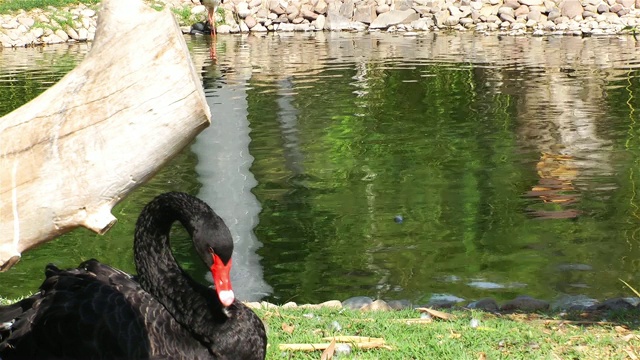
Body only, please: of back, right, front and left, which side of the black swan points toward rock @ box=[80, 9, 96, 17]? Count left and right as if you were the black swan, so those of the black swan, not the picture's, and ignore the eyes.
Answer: left

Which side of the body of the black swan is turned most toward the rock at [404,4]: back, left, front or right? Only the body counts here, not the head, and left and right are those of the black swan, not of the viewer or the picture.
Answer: left

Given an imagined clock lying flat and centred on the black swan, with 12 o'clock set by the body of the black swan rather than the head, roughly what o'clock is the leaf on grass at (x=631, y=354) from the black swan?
The leaf on grass is roughly at 12 o'clock from the black swan.

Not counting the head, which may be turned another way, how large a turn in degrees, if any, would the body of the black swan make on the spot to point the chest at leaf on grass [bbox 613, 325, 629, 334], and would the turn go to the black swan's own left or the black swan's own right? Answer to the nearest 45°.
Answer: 0° — it already faces it

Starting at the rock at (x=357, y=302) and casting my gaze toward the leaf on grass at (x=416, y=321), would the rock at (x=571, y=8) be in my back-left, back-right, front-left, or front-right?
back-left

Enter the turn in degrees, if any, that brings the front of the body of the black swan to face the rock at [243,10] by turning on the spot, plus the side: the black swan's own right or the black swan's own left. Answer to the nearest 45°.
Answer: approximately 90° to the black swan's own left

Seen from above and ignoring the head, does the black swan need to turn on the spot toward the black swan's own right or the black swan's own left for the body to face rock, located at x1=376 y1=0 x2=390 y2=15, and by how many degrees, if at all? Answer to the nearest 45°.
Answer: approximately 90° to the black swan's own left

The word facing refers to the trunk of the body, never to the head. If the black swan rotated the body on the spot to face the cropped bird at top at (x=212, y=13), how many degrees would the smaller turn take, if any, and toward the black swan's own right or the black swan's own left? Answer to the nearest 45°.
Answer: approximately 90° to the black swan's own left

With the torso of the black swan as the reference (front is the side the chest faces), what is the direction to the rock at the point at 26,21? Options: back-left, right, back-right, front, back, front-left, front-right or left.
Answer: left

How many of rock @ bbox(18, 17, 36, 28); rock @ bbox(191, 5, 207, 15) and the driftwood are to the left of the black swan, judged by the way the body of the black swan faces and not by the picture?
3

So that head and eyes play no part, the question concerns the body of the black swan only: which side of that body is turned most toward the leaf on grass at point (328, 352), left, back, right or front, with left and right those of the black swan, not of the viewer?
front

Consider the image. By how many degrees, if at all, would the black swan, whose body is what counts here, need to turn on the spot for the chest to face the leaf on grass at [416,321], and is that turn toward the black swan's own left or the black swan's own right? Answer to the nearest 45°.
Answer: approximately 45° to the black swan's own left

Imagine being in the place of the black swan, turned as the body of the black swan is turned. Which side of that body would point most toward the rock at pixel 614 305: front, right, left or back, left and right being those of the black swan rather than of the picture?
front

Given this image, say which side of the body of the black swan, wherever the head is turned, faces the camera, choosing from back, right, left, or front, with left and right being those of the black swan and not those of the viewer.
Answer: right

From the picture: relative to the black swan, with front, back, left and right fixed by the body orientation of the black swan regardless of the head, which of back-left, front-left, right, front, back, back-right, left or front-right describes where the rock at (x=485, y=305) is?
front-left

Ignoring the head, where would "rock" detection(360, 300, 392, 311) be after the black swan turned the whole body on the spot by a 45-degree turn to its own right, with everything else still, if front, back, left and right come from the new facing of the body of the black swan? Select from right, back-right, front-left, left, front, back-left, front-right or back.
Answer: left

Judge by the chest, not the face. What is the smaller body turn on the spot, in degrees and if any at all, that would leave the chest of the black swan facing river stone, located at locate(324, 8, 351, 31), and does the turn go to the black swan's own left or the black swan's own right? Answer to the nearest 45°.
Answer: approximately 90° to the black swan's own left

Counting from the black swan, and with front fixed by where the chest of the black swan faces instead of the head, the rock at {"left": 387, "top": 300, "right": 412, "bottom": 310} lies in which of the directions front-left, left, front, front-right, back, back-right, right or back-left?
front-left
